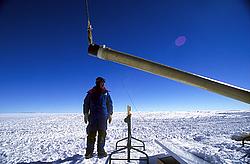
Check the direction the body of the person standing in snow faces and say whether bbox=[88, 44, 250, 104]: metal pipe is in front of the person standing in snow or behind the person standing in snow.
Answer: in front

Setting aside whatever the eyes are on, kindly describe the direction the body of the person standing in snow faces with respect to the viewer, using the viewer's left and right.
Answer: facing the viewer
